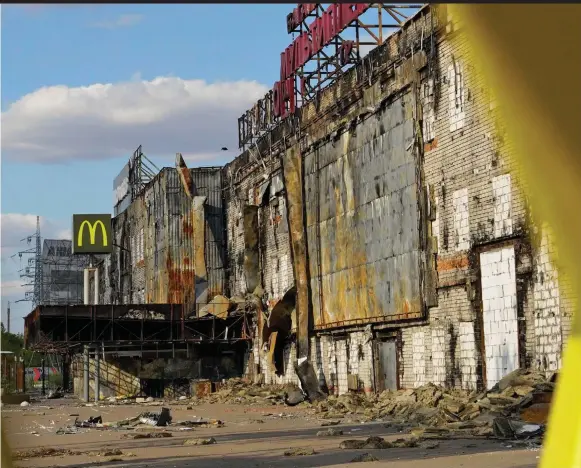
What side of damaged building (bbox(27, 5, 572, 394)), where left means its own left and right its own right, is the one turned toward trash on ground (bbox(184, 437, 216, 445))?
front

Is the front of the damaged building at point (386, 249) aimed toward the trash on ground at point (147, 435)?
yes

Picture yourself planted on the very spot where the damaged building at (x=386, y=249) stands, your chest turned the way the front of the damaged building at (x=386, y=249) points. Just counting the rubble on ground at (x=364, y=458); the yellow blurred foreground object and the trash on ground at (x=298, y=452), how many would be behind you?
0

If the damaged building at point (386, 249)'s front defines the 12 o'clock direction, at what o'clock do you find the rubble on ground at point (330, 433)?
The rubble on ground is roughly at 11 o'clock from the damaged building.

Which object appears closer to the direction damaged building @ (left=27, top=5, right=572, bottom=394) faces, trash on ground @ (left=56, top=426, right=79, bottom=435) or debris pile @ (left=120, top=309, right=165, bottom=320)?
the trash on ground

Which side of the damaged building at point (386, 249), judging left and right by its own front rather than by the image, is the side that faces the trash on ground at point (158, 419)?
front

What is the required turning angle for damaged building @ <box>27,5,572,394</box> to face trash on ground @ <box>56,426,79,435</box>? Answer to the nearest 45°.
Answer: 0° — it already faces it

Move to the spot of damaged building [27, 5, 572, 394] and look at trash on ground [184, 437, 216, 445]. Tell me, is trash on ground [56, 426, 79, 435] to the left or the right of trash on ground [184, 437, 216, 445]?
right

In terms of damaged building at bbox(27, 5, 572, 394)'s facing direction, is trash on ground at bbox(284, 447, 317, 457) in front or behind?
in front

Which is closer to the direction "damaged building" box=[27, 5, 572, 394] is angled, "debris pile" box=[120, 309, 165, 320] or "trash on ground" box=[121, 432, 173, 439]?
the trash on ground

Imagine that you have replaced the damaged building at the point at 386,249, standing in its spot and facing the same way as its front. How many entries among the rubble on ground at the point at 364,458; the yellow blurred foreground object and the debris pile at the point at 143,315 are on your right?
1
